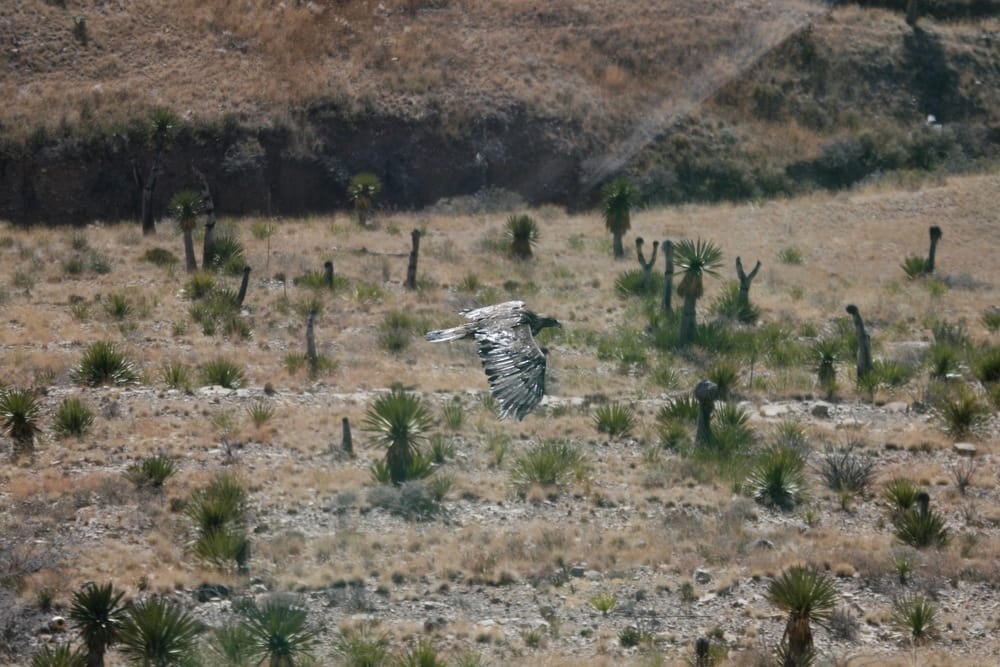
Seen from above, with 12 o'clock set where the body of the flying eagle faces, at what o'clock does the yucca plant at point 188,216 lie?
The yucca plant is roughly at 8 o'clock from the flying eagle.

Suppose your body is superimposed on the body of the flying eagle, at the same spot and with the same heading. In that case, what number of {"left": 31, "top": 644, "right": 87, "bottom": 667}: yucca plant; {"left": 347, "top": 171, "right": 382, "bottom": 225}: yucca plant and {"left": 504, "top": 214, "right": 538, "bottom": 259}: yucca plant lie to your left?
2

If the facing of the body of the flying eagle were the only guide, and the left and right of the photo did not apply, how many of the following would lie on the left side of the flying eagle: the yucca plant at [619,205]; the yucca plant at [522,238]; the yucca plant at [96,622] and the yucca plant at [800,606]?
2

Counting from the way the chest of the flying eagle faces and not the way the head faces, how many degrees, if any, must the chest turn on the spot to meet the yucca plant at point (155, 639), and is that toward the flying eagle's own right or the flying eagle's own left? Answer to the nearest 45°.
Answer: approximately 135° to the flying eagle's own right

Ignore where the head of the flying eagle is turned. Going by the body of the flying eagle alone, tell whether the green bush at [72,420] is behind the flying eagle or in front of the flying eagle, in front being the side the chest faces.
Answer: behind

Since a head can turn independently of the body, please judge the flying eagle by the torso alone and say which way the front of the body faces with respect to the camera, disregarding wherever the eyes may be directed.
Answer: to the viewer's right

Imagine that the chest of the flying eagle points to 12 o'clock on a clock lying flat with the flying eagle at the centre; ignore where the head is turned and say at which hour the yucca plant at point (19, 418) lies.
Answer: The yucca plant is roughly at 7 o'clock from the flying eagle.

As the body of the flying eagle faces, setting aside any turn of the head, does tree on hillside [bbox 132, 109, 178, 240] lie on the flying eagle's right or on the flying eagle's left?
on the flying eagle's left
